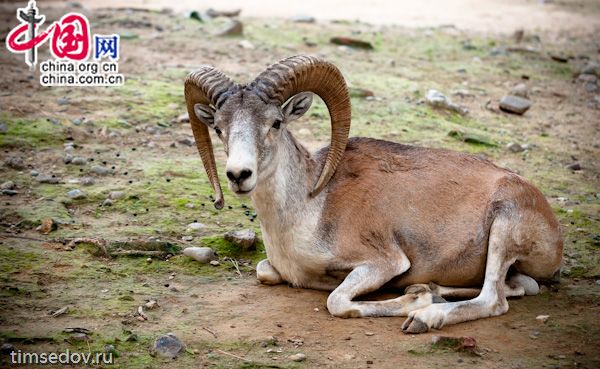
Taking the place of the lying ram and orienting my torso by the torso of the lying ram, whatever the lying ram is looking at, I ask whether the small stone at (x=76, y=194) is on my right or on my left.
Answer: on my right

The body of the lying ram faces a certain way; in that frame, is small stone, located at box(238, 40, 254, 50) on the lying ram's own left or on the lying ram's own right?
on the lying ram's own right

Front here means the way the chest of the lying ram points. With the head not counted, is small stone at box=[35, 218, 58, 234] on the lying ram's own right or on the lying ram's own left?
on the lying ram's own right

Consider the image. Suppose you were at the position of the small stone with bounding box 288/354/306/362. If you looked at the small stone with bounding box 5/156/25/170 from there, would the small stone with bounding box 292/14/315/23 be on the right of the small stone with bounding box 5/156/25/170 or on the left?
right

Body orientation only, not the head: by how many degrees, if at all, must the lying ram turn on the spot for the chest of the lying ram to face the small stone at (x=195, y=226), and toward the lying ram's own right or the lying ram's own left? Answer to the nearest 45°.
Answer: approximately 90° to the lying ram's own right

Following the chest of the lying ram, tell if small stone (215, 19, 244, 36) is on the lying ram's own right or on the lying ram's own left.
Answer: on the lying ram's own right

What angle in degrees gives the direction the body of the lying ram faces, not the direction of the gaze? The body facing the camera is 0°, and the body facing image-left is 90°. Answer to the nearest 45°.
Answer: approximately 45°

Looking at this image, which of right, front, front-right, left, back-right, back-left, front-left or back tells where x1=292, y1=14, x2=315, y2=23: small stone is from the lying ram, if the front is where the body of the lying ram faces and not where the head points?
back-right

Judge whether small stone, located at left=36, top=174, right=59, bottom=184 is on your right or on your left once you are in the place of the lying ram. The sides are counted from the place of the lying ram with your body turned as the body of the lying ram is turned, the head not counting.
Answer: on your right
